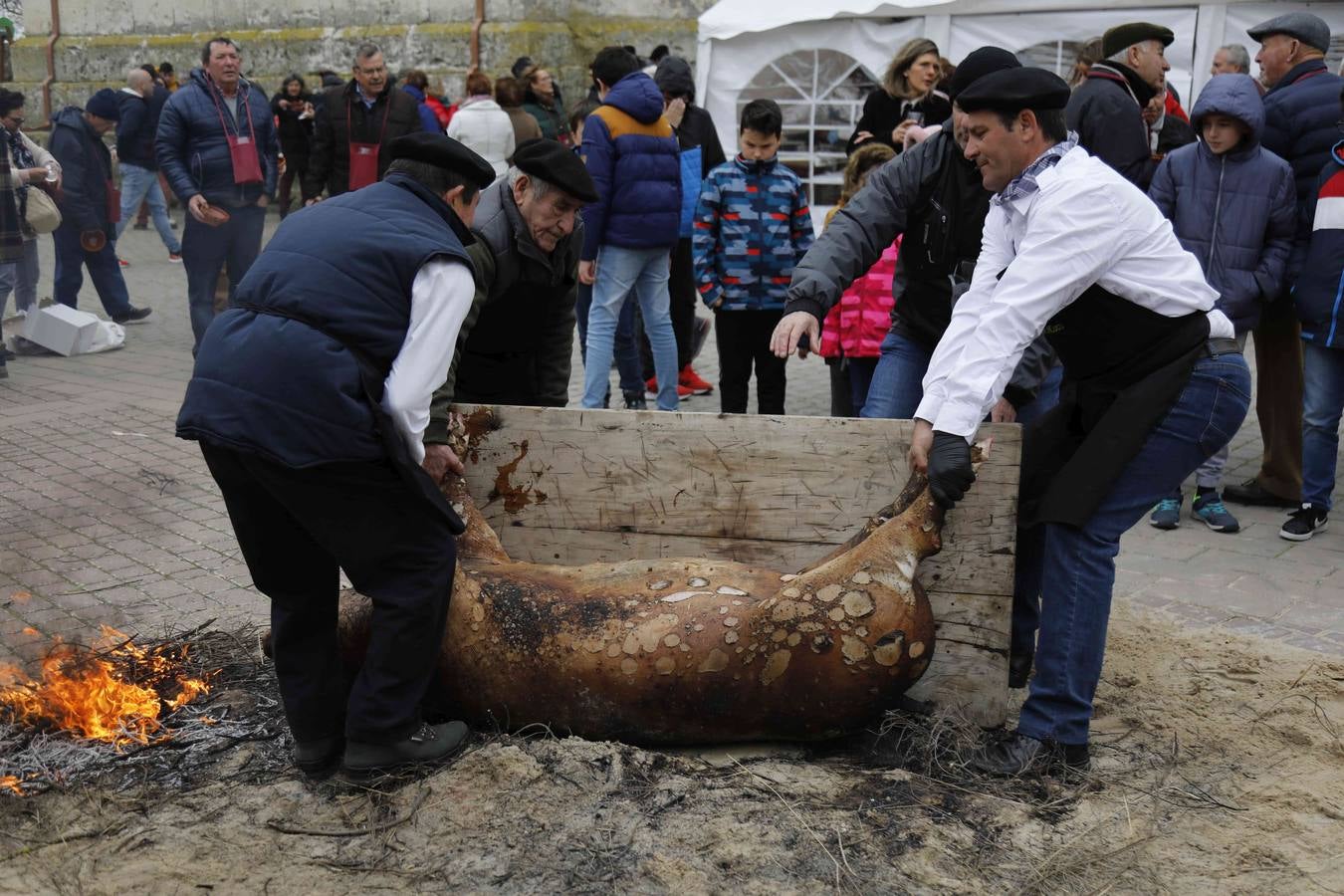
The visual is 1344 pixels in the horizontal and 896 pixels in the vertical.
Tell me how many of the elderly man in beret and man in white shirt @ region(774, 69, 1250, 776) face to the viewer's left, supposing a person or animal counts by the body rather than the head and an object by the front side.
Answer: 1

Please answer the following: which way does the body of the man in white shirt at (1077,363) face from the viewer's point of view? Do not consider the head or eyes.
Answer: to the viewer's left

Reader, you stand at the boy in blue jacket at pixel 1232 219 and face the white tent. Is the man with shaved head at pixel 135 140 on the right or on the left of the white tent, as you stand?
left

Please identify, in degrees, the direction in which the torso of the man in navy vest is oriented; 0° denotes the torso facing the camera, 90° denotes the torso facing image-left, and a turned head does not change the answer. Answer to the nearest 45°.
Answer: approximately 225°

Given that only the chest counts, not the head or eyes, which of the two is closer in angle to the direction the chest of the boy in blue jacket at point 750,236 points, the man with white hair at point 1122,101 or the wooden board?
the wooden board
